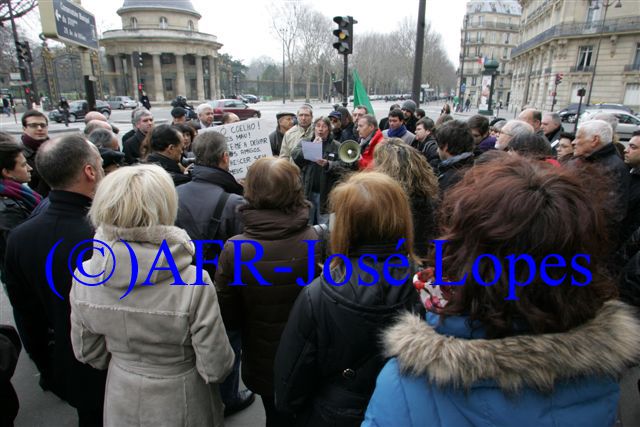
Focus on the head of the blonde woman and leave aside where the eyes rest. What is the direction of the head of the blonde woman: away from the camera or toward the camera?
away from the camera

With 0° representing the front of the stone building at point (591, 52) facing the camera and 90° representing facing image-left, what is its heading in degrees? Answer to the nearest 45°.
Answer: approximately 45°

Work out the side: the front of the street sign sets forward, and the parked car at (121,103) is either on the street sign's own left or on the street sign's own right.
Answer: on the street sign's own left

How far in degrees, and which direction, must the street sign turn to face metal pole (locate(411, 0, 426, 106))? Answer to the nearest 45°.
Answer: approximately 45° to its left

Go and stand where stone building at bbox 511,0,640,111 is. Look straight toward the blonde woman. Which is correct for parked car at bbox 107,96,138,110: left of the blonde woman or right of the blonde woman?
right

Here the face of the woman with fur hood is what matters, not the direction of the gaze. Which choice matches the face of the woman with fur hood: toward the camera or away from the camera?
away from the camera

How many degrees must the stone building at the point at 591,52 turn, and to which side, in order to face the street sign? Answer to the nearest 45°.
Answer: approximately 45° to its left
